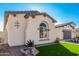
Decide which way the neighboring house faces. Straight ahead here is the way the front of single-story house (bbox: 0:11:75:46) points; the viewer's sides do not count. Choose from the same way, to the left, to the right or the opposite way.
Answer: the same way
